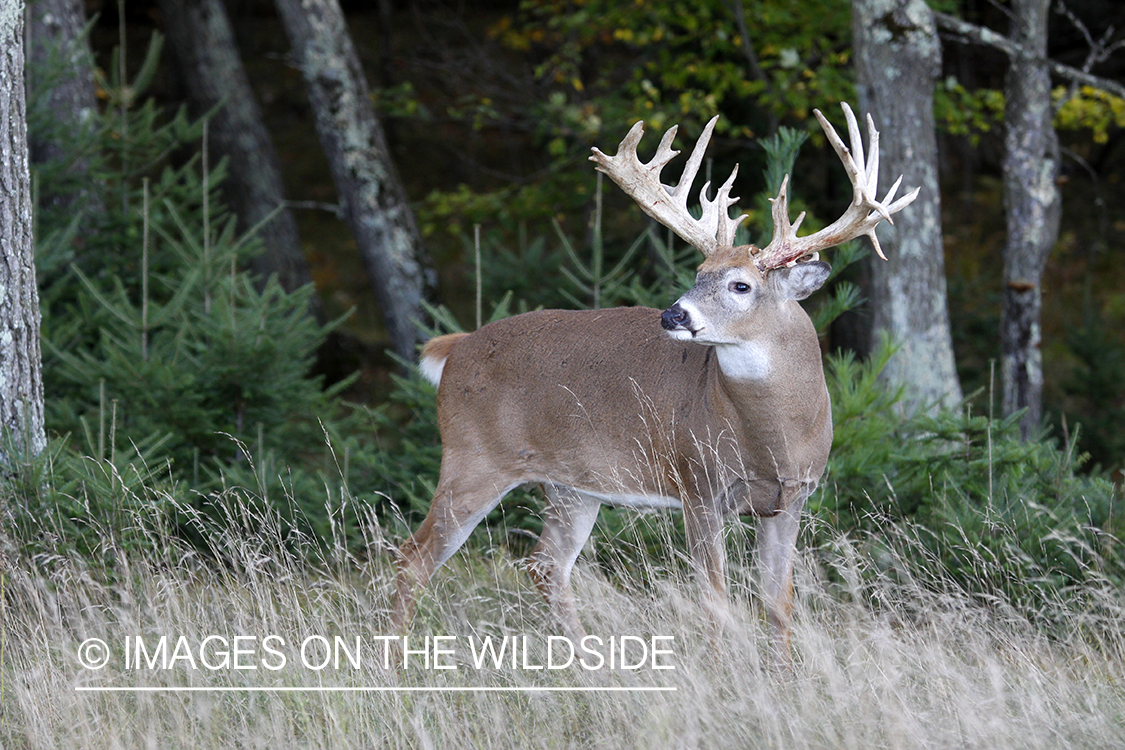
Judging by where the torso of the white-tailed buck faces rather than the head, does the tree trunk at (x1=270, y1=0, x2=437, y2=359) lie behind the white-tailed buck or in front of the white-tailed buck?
behind

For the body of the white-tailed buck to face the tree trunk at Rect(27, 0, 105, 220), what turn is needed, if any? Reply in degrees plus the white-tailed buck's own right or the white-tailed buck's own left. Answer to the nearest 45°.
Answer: approximately 180°

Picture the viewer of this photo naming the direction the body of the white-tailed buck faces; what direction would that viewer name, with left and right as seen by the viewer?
facing the viewer and to the right of the viewer

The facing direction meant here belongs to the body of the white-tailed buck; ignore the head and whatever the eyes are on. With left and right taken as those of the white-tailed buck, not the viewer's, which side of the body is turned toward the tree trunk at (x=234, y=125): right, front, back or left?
back

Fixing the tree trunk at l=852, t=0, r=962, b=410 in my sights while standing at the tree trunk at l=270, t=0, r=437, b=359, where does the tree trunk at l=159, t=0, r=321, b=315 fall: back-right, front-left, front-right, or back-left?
back-left

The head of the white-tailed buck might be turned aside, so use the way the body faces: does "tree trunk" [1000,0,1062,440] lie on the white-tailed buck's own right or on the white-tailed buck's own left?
on the white-tailed buck's own left

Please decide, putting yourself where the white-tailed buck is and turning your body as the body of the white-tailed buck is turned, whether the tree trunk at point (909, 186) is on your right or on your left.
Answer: on your left
